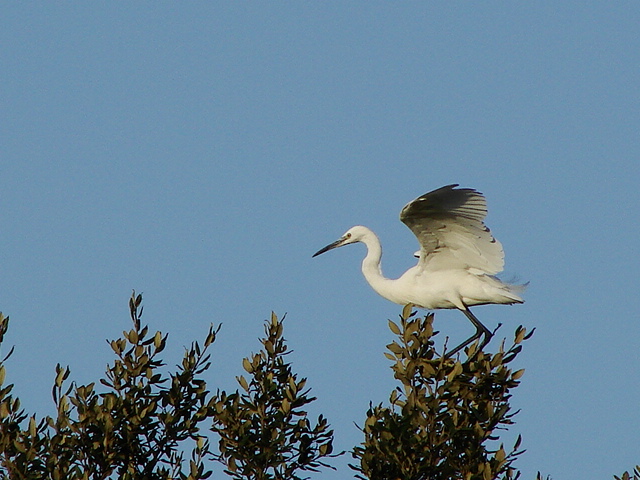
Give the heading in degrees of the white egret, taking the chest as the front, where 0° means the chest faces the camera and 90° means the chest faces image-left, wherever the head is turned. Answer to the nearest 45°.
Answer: approximately 90°
